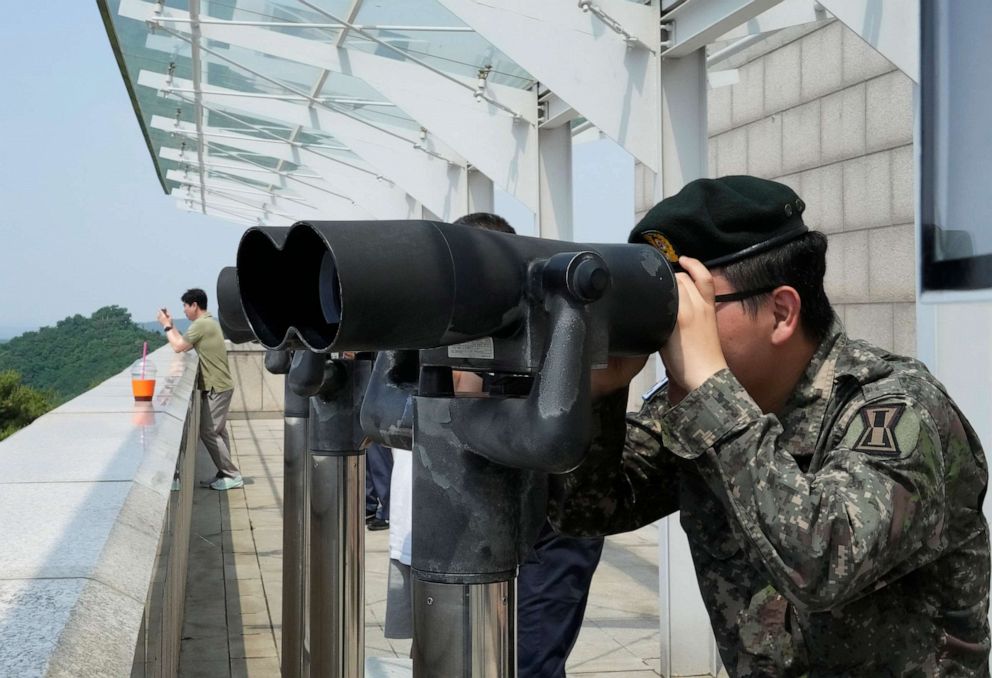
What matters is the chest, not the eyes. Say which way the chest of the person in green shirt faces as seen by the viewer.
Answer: to the viewer's left

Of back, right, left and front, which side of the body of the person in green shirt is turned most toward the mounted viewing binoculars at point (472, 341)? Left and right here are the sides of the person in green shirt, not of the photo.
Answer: left

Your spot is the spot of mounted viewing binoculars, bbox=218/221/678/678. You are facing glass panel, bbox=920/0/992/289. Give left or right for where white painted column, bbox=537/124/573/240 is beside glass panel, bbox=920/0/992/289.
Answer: left

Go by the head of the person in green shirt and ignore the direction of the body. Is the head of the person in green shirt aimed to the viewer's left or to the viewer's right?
to the viewer's left

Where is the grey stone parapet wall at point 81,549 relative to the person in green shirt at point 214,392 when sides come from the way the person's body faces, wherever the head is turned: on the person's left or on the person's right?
on the person's left
